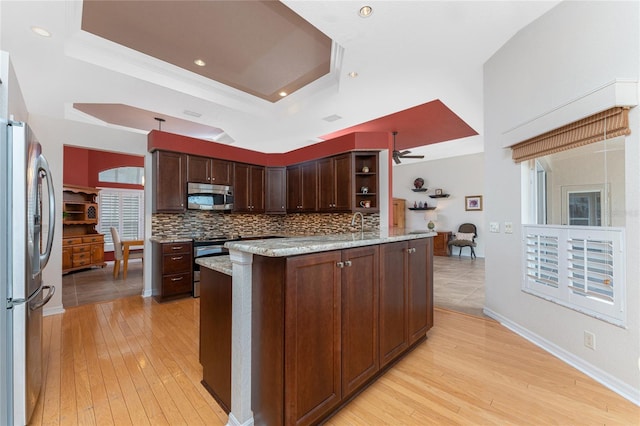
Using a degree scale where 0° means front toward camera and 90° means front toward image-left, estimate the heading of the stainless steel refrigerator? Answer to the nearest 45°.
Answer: approximately 270°

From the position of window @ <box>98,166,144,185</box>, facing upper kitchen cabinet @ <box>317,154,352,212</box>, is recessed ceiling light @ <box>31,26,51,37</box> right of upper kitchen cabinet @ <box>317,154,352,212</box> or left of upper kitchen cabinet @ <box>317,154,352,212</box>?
right

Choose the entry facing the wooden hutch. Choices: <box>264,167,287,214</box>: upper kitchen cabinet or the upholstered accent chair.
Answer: the upholstered accent chair

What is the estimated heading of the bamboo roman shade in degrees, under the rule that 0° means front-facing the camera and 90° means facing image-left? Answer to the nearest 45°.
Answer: approximately 45°

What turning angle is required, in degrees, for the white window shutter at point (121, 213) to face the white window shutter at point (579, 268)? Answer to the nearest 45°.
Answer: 0° — it already faces it

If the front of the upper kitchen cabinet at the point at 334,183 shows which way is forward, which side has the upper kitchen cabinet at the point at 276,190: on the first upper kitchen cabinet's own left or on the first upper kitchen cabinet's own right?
on the first upper kitchen cabinet's own right

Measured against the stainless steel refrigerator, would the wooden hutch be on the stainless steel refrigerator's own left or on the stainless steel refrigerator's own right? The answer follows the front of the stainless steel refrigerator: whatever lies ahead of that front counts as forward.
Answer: on the stainless steel refrigerator's own left

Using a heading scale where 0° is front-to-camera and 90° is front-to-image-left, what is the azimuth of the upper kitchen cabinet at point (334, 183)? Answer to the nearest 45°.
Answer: approximately 45°

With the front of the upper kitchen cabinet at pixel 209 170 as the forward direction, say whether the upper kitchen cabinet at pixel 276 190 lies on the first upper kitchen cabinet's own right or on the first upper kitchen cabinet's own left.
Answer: on the first upper kitchen cabinet's own left

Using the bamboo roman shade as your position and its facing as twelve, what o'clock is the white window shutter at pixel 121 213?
The white window shutter is roughly at 1 o'clock from the bamboo roman shade.
